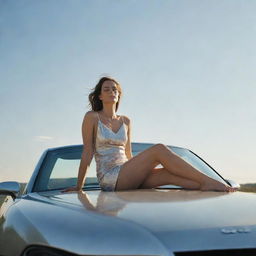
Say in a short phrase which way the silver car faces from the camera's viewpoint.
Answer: facing the viewer and to the right of the viewer
